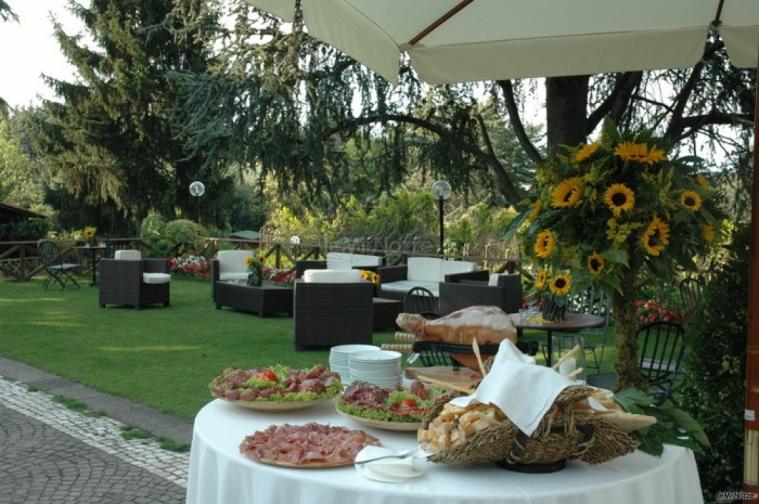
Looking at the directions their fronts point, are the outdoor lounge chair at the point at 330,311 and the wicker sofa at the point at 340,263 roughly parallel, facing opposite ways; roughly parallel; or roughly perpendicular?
roughly parallel, facing opposite ways

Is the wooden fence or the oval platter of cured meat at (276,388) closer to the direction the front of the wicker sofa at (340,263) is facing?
the oval platter of cured meat

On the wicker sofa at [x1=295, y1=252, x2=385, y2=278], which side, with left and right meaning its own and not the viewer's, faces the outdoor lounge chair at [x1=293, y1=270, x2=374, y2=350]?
front

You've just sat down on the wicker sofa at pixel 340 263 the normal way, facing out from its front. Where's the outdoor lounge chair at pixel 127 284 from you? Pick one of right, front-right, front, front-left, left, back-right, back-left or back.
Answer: right

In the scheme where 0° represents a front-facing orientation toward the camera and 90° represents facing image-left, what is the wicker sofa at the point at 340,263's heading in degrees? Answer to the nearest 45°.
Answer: approximately 0°

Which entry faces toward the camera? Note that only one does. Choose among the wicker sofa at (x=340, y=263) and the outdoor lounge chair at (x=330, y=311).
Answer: the wicker sofa

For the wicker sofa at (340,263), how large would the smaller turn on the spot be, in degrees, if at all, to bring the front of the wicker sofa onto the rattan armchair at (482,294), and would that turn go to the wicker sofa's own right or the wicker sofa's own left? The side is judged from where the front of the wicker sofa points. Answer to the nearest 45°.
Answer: approximately 45° to the wicker sofa's own left

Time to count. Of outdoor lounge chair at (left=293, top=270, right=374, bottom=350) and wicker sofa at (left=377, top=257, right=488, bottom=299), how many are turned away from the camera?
1

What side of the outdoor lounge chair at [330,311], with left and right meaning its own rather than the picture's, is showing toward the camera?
back

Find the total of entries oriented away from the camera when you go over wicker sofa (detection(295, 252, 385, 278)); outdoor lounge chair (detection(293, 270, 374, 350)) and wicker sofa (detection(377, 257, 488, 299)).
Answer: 1

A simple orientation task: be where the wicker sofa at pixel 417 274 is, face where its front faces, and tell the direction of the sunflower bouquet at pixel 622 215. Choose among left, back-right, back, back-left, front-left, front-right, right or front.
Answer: front-left

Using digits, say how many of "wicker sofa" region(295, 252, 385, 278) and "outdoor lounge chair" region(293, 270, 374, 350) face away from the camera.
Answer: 1

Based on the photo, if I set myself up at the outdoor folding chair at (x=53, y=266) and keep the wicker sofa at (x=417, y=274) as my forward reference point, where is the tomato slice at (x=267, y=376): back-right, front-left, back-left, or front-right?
front-right

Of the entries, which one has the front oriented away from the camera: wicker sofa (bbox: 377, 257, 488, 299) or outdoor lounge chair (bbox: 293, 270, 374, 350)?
the outdoor lounge chair

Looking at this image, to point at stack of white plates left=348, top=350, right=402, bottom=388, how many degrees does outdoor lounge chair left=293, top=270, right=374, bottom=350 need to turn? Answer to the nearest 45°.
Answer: approximately 180°

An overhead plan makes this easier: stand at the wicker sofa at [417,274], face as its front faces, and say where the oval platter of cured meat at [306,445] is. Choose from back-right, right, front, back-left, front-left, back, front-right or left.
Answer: front-left

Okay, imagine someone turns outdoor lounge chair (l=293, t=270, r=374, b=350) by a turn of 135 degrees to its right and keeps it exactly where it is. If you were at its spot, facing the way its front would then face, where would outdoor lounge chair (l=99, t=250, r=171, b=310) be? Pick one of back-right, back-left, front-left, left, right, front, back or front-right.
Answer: back

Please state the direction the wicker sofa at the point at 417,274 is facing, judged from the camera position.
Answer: facing the viewer and to the left of the viewer

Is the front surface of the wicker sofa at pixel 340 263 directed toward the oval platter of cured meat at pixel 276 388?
yes

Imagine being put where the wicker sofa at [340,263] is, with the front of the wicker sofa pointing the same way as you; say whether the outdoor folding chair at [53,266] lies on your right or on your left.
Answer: on your right

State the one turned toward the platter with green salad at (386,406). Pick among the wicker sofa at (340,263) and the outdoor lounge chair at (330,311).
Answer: the wicker sofa
